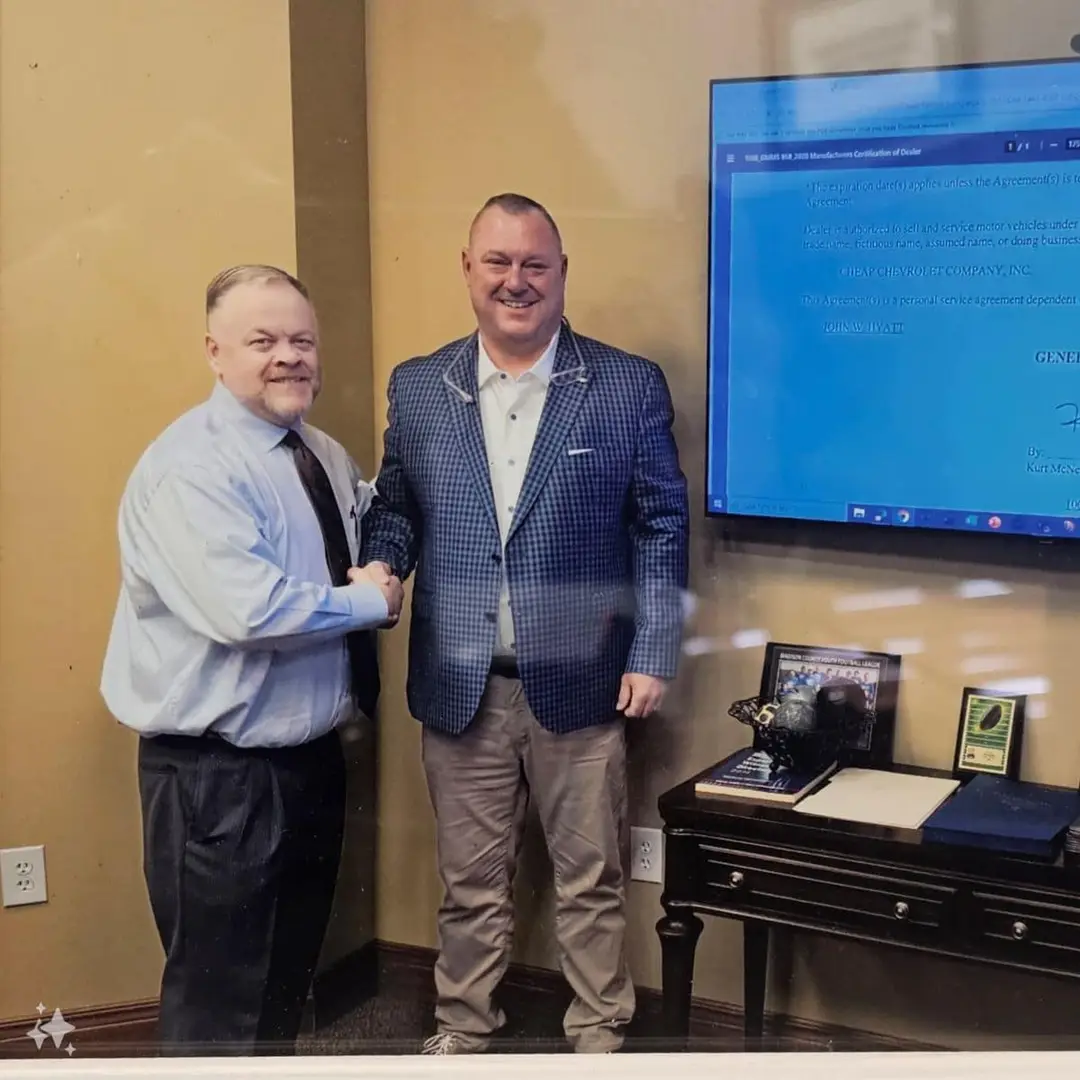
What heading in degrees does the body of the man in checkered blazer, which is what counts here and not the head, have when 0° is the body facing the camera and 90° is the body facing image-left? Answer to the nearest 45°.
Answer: approximately 0°

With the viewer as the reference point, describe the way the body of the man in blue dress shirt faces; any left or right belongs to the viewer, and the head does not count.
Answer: facing the viewer and to the right of the viewer

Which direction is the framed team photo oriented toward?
toward the camera

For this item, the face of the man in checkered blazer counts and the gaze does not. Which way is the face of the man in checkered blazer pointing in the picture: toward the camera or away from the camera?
toward the camera

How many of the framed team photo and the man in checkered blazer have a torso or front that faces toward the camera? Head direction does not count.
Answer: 2

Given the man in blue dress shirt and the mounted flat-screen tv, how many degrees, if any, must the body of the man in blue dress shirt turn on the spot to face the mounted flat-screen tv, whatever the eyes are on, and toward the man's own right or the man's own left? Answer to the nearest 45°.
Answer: approximately 45° to the man's own left

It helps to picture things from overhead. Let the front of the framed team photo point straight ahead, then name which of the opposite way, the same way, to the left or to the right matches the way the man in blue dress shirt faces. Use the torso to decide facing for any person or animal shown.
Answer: to the left

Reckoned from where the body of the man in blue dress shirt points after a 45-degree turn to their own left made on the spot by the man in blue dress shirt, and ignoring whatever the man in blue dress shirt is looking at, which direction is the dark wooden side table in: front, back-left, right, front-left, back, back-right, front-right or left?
front

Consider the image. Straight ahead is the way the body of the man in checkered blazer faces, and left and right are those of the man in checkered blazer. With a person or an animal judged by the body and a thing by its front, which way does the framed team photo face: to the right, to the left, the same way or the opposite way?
the same way

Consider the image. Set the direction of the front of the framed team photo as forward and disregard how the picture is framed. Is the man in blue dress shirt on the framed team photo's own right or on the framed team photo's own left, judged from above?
on the framed team photo's own right
